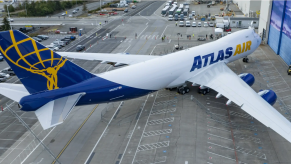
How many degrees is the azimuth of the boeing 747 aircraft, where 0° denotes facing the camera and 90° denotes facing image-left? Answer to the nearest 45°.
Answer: approximately 225°
